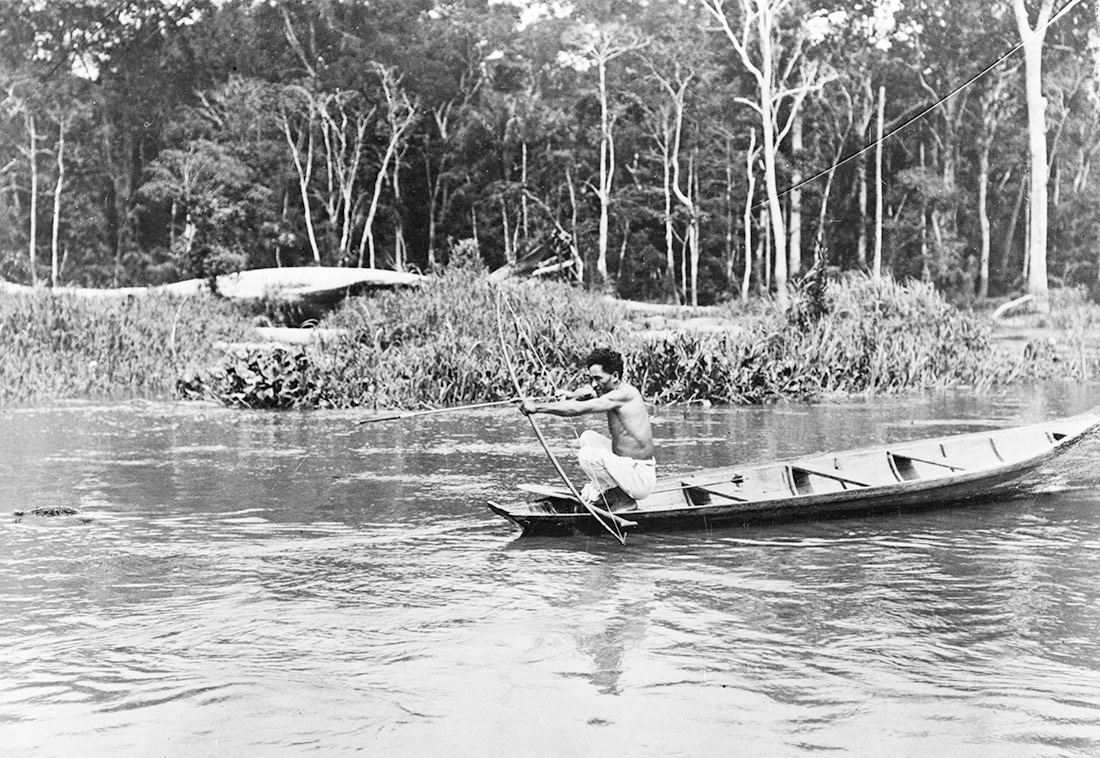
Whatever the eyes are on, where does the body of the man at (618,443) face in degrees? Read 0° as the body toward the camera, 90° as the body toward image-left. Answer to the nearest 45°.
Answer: approximately 90°

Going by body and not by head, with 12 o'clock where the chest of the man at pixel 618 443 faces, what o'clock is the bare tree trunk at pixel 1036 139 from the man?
The bare tree trunk is roughly at 4 o'clock from the man.

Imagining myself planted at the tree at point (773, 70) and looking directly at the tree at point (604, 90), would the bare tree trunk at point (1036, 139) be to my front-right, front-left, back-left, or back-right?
back-left

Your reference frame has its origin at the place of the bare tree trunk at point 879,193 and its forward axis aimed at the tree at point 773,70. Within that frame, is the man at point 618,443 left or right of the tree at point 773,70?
left

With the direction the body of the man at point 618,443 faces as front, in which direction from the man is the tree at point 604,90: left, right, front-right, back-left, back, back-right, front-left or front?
right

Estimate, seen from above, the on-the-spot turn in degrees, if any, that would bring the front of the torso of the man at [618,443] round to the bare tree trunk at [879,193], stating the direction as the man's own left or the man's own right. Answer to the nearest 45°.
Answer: approximately 90° to the man's own right
